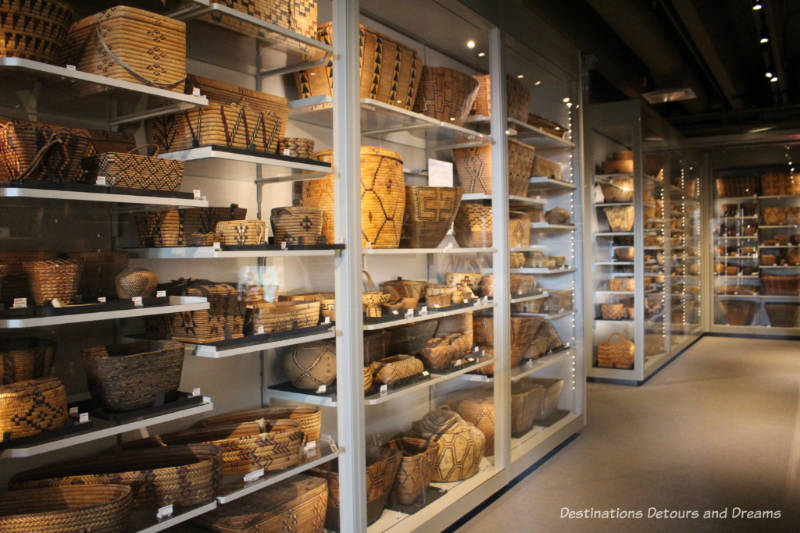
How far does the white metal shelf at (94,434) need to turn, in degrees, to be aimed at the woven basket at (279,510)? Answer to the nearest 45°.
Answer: approximately 90° to its left

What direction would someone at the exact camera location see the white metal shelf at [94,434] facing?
facing the viewer and to the right of the viewer

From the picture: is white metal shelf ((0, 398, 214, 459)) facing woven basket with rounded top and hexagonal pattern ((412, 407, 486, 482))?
no

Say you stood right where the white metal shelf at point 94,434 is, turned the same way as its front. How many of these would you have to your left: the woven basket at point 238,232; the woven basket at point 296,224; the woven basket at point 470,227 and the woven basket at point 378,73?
4

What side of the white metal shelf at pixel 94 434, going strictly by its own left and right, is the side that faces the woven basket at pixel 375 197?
left

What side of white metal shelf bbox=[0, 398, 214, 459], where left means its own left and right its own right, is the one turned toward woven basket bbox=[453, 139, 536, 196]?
left

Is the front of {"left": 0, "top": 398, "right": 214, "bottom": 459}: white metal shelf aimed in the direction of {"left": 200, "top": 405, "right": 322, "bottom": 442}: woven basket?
no

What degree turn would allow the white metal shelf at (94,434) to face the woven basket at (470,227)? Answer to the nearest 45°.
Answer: approximately 90° to its left

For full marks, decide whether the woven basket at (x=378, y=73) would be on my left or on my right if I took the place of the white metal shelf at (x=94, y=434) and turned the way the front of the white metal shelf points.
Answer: on my left

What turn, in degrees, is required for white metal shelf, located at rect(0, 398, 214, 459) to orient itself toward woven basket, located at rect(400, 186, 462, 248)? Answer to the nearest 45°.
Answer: approximately 90° to its left

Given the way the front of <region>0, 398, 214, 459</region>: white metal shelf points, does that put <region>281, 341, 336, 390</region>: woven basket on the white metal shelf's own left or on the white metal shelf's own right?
on the white metal shelf's own left

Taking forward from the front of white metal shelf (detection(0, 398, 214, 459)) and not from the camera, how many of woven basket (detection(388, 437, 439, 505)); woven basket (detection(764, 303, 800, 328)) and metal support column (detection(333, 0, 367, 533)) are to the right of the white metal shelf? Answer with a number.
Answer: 0
